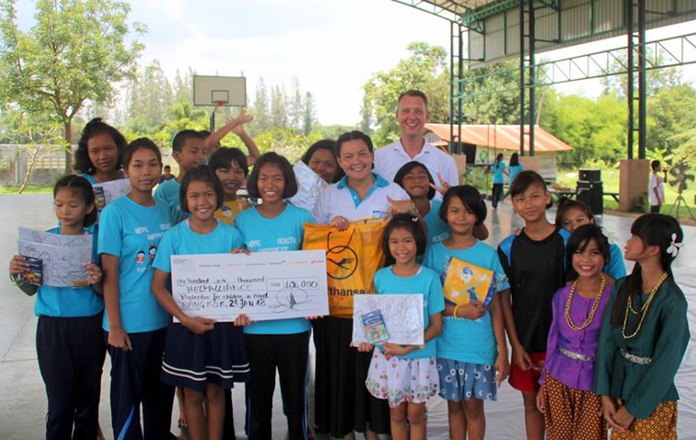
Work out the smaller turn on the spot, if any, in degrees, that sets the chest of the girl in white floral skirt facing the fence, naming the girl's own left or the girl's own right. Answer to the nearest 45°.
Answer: approximately 135° to the girl's own right

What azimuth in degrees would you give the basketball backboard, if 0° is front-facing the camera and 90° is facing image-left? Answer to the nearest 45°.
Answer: approximately 0°

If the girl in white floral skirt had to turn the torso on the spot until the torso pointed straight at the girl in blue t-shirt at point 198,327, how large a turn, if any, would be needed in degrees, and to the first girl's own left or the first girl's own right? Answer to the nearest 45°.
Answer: approximately 90° to the first girl's own right

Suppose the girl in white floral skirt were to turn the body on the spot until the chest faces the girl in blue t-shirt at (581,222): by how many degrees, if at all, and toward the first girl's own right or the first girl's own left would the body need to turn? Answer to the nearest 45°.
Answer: approximately 90° to the first girl's own left

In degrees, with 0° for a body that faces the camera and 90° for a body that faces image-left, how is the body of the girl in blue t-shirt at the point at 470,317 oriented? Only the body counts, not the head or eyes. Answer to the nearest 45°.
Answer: approximately 0°

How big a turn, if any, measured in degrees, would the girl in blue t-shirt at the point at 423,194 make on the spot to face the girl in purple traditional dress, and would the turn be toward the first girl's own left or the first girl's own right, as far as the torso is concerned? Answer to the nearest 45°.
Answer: approximately 45° to the first girl's own left

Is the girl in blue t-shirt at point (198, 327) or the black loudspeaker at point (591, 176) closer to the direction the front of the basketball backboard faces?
the girl in blue t-shirt

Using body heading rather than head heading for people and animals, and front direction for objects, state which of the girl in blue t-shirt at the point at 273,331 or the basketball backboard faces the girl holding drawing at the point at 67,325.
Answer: the basketball backboard
